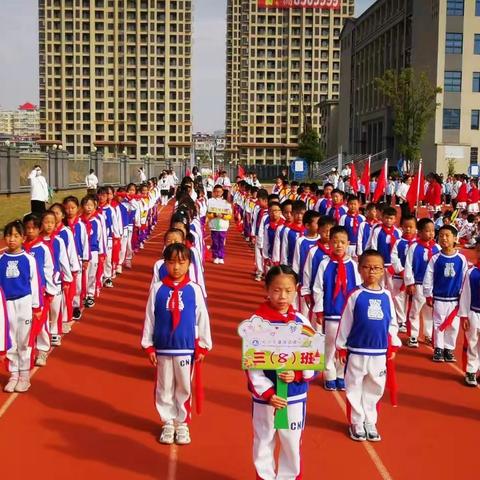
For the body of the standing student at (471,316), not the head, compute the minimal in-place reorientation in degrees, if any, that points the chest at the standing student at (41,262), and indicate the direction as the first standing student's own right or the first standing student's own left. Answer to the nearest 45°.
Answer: approximately 90° to the first standing student's own right

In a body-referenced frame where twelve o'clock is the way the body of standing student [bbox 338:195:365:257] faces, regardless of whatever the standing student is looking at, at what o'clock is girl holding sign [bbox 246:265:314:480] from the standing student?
The girl holding sign is roughly at 12 o'clock from the standing student.

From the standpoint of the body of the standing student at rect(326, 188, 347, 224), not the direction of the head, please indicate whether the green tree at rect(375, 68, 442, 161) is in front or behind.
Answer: behind

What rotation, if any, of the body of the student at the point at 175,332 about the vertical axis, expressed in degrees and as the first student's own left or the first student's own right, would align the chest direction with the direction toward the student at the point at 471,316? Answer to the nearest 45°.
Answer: approximately 135° to the first student's own left

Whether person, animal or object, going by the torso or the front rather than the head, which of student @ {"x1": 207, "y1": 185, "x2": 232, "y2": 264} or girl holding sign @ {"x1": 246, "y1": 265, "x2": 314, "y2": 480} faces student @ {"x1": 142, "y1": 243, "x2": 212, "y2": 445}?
student @ {"x1": 207, "y1": 185, "x2": 232, "y2": 264}

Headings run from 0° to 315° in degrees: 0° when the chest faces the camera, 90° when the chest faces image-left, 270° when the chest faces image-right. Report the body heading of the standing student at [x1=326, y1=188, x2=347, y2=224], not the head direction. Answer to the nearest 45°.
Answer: approximately 0°

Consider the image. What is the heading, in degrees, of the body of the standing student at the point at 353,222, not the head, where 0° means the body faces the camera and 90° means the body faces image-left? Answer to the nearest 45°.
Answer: approximately 0°

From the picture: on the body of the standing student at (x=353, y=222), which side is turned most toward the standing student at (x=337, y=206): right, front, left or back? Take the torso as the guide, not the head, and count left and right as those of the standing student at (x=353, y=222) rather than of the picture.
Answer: back

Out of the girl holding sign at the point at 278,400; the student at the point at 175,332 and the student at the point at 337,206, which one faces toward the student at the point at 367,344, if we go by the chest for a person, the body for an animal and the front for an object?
the student at the point at 337,206
